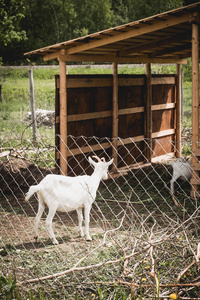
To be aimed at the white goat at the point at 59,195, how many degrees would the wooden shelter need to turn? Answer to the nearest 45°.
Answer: approximately 45° to its right
